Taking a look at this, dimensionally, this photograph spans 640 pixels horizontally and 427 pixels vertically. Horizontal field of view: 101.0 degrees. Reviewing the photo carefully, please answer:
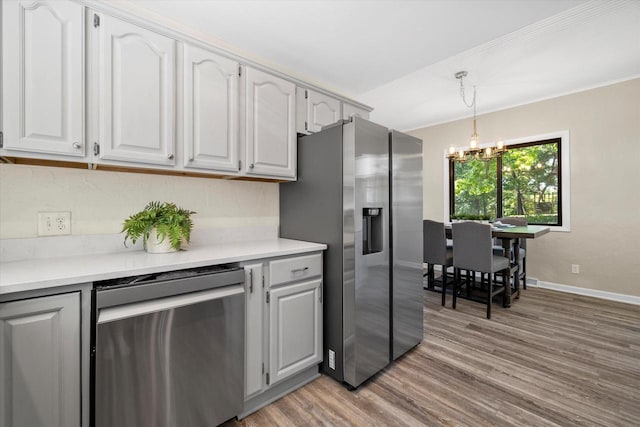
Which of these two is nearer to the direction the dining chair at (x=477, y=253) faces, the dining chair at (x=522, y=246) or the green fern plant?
the dining chair

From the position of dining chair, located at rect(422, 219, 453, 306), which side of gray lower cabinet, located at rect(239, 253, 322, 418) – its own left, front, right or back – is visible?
left

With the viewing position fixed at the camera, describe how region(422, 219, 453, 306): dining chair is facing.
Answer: facing away from the viewer and to the right of the viewer

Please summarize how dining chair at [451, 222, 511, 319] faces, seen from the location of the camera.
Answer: facing away from the viewer and to the right of the viewer
